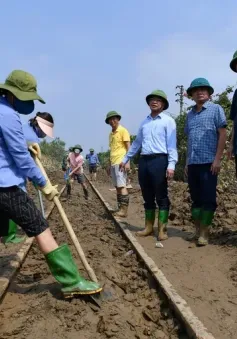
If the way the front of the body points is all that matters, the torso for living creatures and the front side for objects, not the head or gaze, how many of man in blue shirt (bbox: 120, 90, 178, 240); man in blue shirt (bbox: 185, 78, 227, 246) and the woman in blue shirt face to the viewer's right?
1

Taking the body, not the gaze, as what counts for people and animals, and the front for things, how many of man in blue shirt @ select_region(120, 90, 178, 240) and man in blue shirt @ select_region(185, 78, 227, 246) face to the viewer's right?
0

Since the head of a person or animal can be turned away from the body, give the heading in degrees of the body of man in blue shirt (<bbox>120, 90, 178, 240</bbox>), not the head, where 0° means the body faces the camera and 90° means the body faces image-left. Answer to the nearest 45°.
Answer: approximately 45°

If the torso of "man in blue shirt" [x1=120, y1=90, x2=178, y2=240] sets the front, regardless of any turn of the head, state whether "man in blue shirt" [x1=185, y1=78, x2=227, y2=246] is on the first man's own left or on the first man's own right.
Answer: on the first man's own left

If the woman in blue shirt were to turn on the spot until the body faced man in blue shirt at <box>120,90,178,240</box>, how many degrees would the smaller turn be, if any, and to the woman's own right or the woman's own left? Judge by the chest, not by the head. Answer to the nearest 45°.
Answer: approximately 45° to the woman's own left

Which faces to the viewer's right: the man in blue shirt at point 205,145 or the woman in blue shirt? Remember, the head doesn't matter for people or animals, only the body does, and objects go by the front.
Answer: the woman in blue shirt

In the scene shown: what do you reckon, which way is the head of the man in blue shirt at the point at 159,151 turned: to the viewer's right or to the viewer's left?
to the viewer's left

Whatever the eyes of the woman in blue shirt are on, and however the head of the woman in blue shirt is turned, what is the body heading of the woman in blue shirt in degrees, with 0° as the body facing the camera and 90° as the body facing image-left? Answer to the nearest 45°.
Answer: approximately 270°

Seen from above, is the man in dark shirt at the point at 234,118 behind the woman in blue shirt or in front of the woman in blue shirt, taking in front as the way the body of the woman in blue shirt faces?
in front

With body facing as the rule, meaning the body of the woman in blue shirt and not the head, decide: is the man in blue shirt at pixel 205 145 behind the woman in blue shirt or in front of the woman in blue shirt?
in front

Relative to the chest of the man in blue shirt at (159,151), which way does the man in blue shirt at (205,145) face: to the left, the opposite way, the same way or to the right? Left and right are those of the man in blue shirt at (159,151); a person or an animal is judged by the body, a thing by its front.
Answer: the same way

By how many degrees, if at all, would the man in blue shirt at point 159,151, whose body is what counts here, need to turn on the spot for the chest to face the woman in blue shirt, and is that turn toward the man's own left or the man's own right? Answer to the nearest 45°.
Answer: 0° — they already face them
